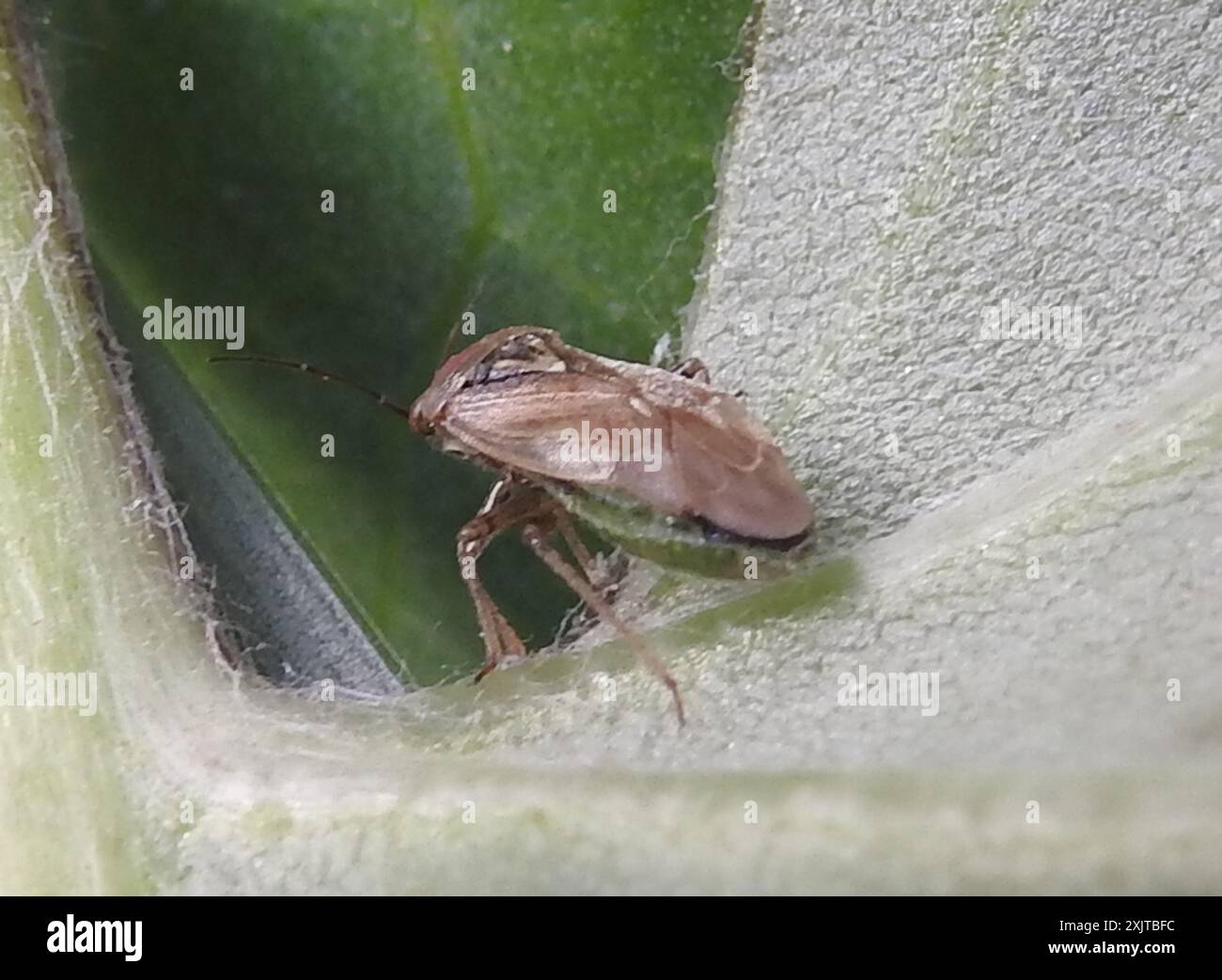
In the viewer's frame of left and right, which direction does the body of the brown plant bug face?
facing to the left of the viewer
